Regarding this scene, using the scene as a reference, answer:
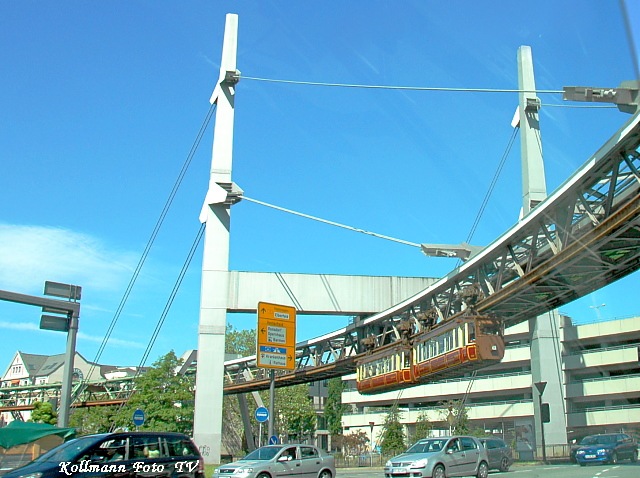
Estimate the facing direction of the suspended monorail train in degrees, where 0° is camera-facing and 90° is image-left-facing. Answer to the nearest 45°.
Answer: approximately 315°

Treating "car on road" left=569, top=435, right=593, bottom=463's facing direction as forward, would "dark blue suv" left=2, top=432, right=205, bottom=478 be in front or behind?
in front

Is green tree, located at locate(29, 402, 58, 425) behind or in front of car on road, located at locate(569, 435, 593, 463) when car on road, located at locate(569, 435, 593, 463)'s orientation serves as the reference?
in front

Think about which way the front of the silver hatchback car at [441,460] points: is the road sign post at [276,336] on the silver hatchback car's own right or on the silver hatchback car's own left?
on the silver hatchback car's own right

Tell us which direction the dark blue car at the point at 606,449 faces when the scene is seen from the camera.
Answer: facing the viewer and to the left of the viewer

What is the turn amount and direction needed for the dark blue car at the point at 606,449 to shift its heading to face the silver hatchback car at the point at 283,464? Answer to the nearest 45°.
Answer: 0° — it already faces it

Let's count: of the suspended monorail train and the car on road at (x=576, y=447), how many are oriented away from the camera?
0

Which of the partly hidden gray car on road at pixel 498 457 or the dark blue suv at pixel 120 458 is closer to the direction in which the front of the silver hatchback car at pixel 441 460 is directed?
the dark blue suv

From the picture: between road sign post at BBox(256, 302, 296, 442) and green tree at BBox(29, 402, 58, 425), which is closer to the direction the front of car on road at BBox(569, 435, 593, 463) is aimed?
the road sign post

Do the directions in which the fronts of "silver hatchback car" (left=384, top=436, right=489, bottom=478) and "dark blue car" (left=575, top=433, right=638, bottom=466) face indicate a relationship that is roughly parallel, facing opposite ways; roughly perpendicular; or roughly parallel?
roughly parallel

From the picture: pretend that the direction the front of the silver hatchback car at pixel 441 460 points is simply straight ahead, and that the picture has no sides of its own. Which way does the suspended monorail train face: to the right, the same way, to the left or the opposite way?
to the left

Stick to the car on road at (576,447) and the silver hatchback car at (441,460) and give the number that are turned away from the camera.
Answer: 0

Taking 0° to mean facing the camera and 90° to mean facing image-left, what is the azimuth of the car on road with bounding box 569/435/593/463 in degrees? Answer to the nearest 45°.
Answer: approximately 45°
